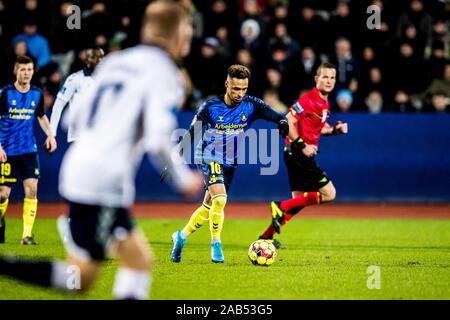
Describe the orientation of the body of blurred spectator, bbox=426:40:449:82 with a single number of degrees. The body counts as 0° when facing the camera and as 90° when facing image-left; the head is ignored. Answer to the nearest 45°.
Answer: approximately 0°

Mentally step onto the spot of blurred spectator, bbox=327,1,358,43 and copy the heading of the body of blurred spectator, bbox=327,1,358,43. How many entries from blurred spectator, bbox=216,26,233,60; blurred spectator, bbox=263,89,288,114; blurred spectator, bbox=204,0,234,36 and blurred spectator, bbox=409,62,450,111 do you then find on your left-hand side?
1

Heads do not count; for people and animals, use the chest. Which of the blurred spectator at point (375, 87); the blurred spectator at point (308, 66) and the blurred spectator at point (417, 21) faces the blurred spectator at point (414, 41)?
the blurred spectator at point (417, 21)

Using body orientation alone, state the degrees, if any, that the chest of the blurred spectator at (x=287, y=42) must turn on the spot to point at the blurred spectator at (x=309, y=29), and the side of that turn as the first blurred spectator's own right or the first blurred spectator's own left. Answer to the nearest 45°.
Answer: approximately 135° to the first blurred spectator's own left

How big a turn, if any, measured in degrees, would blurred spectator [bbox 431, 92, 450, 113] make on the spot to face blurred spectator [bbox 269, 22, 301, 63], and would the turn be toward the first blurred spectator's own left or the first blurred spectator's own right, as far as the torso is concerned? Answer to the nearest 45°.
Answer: approximately 90° to the first blurred spectator's own right

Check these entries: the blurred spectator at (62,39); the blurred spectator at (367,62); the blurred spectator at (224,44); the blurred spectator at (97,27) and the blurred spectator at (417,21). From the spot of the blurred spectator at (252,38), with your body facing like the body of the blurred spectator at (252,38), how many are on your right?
3
